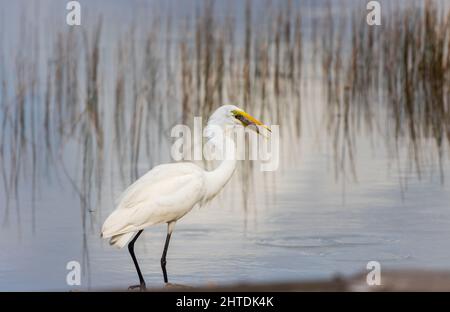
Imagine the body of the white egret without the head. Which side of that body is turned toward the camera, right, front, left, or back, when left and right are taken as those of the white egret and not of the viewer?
right
